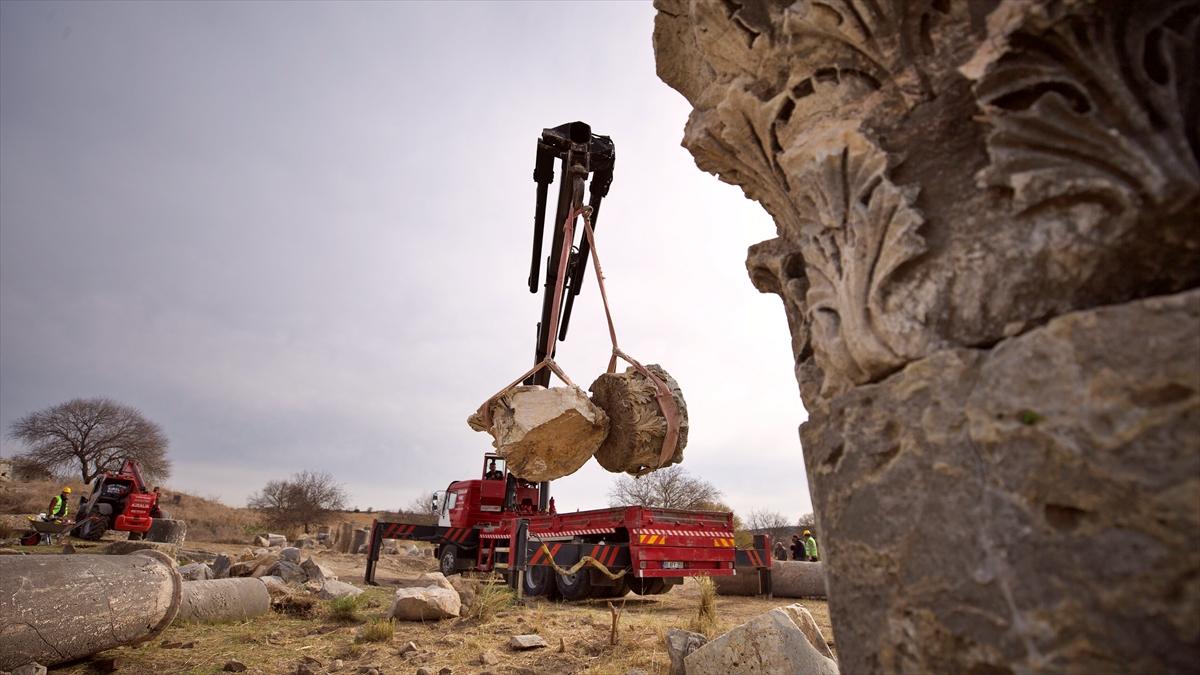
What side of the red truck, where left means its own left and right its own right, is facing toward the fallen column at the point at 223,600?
left

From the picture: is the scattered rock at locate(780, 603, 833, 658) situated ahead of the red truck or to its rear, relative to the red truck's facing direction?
to the rear

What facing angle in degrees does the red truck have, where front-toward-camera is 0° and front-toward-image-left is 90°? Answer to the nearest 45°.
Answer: approximately 135°

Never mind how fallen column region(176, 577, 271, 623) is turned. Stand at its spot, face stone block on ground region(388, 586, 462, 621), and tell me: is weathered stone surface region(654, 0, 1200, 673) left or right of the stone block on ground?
right

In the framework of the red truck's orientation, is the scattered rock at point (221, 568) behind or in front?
in front

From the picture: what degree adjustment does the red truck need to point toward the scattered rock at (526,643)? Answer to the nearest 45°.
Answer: approximately 135° to its left

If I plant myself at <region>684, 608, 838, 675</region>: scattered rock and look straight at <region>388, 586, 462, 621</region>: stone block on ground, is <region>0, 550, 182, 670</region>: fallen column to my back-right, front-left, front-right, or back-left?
front-left

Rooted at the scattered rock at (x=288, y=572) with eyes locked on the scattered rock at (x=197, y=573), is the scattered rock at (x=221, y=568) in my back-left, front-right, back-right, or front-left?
front-right

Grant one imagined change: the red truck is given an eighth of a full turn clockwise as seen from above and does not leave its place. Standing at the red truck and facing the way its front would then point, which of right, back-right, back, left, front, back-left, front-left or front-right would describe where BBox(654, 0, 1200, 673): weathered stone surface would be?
back

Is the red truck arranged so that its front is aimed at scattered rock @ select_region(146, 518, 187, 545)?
yes

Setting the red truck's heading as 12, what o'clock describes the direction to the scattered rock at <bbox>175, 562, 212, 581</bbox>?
The scattered rock is roughly at 11 o'clock from the red truck.

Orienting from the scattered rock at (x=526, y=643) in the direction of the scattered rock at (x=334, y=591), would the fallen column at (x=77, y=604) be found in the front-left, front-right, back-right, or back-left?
front-left

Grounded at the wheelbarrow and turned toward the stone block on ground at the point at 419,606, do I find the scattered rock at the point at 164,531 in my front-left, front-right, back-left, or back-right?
front-left
